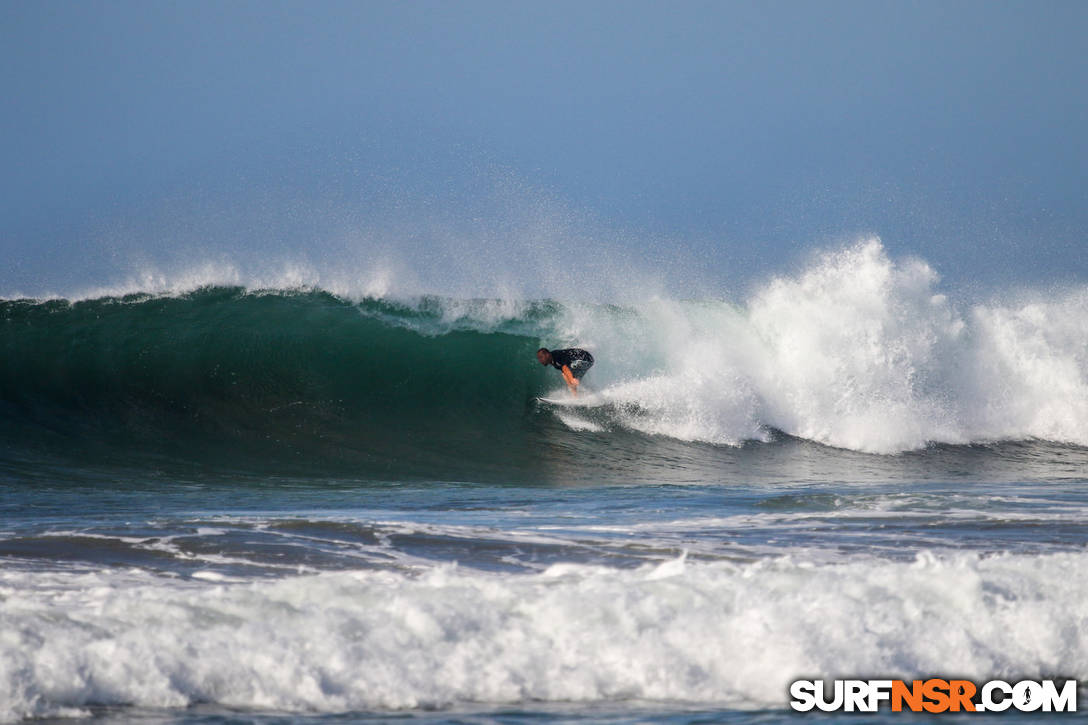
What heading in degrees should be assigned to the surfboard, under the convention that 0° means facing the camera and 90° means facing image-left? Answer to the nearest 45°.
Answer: approximately 90°

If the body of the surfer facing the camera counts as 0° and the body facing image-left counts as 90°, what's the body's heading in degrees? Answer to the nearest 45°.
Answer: approximately 90°

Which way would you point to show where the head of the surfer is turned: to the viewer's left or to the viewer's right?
to the viewer's left
